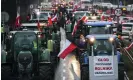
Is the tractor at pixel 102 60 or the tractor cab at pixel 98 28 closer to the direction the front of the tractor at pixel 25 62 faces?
the tractor

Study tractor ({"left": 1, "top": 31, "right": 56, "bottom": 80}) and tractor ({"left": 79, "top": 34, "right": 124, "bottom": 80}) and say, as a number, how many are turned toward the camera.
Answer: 2

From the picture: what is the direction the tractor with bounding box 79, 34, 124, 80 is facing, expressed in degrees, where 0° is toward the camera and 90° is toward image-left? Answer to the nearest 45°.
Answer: approximately 0°

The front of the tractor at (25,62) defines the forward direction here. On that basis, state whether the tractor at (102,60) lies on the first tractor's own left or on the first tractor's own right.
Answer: on the first tractor's own left

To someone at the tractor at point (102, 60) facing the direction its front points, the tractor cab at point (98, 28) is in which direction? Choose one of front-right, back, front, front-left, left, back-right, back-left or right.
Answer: back

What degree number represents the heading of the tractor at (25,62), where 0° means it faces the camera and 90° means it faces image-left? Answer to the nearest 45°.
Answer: approximately 0°

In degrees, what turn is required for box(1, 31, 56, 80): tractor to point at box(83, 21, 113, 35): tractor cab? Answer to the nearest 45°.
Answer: approximately 135° to its left

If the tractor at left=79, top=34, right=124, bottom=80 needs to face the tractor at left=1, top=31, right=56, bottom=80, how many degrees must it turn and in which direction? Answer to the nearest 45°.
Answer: approximately 90° to its right

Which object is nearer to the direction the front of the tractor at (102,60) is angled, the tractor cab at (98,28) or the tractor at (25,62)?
the tractor
